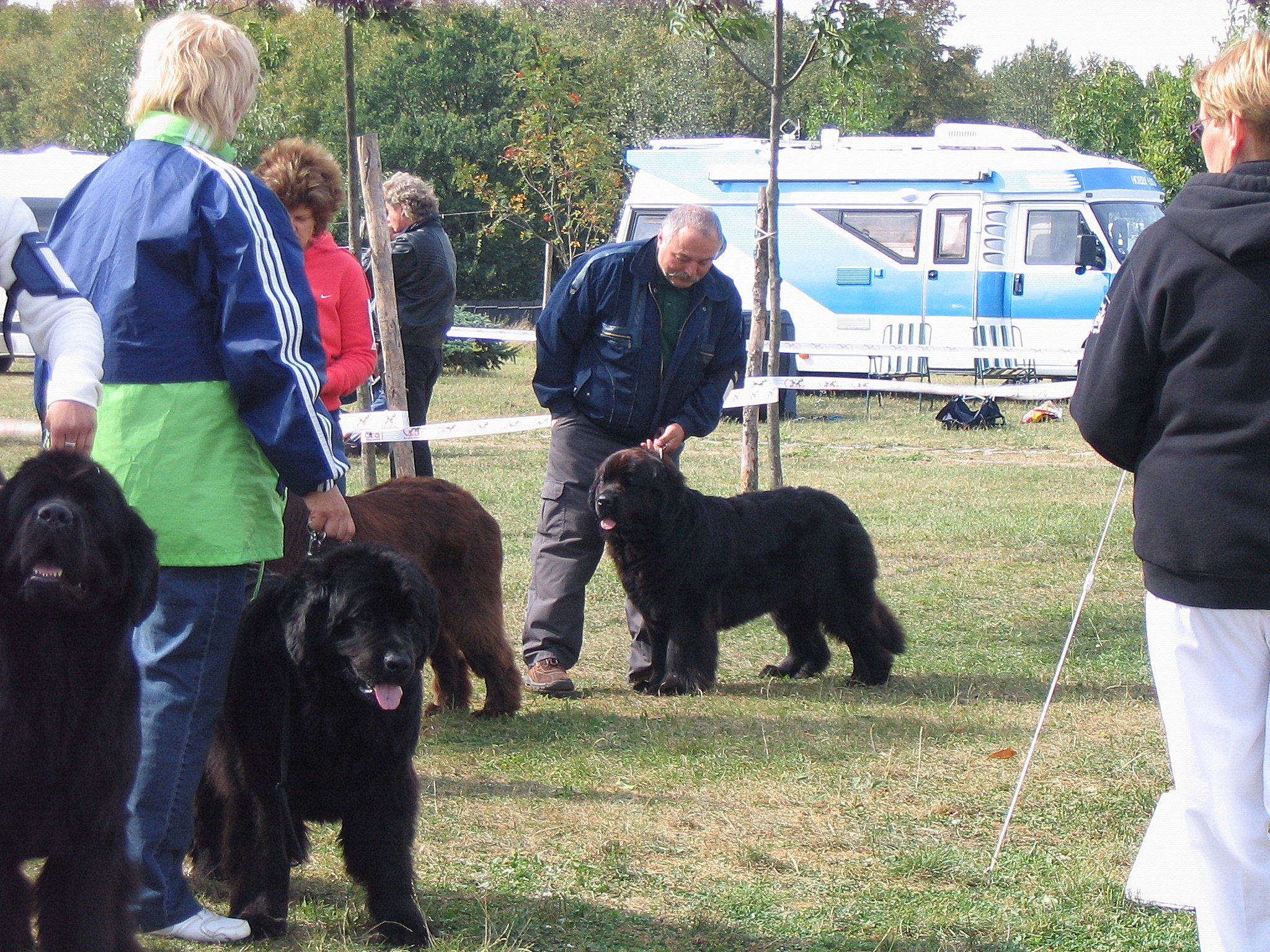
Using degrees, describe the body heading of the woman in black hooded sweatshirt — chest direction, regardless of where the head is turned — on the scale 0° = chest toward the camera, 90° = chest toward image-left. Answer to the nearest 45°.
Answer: approximately 135°

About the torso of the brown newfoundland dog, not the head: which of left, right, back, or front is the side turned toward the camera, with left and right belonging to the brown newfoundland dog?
left

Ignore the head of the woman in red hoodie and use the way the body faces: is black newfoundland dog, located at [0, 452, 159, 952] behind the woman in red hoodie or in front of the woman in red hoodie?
in front

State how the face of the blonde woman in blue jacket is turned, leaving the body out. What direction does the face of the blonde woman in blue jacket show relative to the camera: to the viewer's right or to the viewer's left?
to the viewer's right

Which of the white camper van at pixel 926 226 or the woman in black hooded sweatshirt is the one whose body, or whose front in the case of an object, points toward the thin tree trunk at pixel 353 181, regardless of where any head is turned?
the woman in black hooded sweatshirt

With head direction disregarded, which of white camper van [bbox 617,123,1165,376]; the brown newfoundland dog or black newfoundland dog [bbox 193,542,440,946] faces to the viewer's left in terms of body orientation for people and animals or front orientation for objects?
the brown newfoundland dog

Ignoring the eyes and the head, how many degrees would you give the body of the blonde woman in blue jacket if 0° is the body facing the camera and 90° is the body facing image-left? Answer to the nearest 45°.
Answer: approximately 225°

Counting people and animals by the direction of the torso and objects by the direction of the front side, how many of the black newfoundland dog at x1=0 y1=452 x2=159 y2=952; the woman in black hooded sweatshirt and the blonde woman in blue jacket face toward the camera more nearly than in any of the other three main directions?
1

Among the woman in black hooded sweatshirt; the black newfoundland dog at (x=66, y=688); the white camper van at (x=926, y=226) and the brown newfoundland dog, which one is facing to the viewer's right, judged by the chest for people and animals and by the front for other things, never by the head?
the white camper van

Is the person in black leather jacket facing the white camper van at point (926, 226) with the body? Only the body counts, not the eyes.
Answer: no

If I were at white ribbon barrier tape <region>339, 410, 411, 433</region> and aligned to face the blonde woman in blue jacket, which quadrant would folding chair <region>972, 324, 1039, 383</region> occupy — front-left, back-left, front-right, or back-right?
back-left

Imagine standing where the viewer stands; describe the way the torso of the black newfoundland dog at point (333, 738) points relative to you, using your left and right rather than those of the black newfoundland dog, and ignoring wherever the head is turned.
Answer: facing the viewer and to the right of the viewer

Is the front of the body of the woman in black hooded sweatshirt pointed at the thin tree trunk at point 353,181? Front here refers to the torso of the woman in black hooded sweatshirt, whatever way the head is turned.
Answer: yes

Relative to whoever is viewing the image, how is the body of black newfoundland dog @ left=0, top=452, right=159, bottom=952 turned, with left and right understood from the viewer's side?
facing the viewer

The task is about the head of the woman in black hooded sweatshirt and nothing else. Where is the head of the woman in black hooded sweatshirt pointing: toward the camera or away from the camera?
away from the camera

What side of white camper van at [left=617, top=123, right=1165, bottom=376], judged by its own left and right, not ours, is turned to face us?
right
